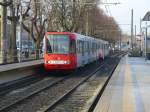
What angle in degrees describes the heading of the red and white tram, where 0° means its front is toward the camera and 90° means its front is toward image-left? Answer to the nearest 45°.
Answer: approximately 45°
